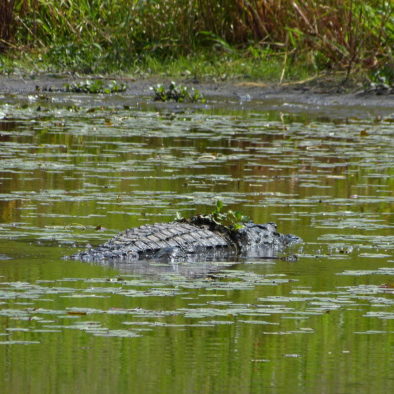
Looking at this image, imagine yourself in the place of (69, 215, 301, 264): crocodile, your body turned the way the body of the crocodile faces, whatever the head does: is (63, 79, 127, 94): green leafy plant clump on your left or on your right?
on your left

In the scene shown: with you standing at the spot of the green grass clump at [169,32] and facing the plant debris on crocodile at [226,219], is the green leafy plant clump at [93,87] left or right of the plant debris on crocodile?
right

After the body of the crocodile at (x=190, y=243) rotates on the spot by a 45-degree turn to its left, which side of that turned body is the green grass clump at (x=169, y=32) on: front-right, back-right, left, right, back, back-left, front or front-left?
front-left

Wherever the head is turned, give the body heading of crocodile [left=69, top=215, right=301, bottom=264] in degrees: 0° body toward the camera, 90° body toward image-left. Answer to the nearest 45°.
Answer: approximately 270°

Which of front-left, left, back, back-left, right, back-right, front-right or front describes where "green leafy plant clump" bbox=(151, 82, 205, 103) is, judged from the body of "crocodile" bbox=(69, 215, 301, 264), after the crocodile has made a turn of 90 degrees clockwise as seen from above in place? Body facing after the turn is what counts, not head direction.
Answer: back
